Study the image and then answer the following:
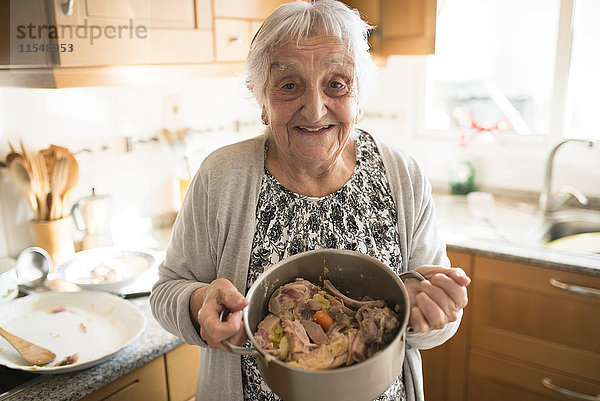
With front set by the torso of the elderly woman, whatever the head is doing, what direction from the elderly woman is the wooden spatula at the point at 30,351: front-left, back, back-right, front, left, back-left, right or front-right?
right

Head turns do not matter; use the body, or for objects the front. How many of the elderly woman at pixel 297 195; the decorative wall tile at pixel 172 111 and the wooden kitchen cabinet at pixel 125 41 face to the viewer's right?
0

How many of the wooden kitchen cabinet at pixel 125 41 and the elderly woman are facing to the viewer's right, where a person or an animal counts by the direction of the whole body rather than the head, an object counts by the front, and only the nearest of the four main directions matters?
0

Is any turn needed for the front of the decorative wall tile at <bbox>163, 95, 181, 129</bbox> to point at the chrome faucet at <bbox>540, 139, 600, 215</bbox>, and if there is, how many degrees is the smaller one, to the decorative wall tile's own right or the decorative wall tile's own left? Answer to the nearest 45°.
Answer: approximately 90° to the decorative wall tile's own left

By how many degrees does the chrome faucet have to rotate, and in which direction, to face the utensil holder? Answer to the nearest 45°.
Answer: approximately 135° to its right

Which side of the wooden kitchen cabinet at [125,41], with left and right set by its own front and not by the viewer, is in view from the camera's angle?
front

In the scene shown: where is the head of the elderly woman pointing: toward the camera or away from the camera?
toward the camera

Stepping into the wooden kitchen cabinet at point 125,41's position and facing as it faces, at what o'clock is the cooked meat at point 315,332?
The cooked meat is roughly at 11 o'clock from the wooden kitchen cabinet.

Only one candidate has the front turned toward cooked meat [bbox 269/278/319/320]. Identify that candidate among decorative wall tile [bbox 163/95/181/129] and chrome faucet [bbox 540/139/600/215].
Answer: the decorative wall tile

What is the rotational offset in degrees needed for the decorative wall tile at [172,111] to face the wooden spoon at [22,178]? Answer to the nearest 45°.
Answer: approximately 45° to its right

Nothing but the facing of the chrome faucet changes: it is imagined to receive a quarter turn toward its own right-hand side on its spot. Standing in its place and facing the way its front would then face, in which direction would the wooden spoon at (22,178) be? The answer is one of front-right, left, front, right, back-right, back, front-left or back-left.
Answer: front-right

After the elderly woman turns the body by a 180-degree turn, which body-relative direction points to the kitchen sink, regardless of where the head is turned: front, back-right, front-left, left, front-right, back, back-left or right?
front-right

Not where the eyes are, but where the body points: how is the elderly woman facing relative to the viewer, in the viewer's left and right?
facing the viewer

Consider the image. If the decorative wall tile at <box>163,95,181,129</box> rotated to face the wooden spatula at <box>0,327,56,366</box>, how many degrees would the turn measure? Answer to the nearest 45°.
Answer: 0° — it already faces it
